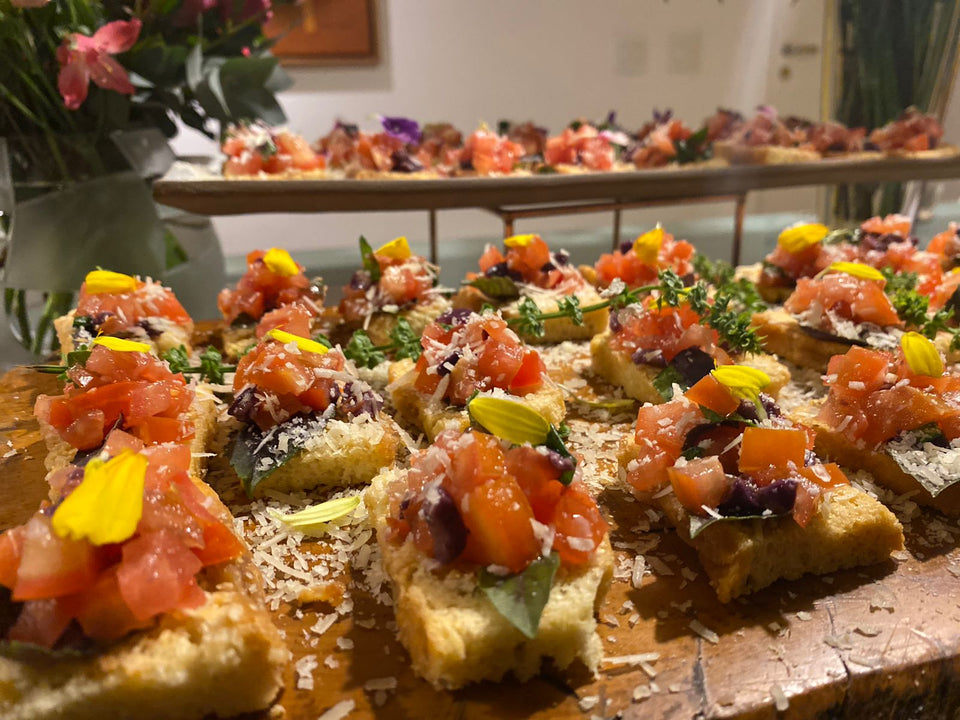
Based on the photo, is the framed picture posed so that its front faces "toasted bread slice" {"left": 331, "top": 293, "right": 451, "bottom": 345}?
yes

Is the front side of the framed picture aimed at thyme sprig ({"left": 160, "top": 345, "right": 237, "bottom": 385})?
yes

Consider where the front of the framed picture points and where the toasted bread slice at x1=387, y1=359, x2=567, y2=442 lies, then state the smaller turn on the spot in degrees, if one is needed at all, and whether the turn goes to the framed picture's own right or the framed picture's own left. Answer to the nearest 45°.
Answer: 0° — it already faces it

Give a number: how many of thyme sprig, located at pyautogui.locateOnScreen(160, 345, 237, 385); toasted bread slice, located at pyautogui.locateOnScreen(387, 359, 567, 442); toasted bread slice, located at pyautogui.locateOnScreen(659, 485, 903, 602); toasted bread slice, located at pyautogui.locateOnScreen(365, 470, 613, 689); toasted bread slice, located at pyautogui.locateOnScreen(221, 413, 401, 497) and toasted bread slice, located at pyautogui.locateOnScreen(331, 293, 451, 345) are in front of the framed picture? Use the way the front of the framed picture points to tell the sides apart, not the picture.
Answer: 6

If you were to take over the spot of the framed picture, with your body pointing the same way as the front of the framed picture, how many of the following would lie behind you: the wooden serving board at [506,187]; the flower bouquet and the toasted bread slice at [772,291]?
0

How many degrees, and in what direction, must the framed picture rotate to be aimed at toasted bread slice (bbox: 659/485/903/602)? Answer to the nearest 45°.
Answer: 0° — it already faces it

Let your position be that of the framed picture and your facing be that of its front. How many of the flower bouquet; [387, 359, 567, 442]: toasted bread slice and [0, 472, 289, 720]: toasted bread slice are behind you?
0

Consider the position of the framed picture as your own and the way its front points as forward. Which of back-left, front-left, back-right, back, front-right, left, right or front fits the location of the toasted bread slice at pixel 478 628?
front

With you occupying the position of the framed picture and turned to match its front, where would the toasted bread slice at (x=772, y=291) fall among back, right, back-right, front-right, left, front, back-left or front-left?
front-left

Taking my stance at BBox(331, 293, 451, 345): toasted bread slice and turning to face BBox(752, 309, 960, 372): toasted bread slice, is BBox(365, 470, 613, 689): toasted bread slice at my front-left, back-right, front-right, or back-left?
front-right

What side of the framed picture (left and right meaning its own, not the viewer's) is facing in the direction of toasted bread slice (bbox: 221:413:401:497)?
front

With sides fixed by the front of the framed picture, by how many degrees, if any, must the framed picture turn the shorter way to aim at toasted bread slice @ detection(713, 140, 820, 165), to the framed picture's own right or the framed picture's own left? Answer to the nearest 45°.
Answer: approximately 45° to the framed picture's own left

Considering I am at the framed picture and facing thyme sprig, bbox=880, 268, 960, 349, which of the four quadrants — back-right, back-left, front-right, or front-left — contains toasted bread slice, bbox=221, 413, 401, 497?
front-right

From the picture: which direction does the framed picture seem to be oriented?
toward the camera

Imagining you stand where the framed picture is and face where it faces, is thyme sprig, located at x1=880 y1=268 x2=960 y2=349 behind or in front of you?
in front

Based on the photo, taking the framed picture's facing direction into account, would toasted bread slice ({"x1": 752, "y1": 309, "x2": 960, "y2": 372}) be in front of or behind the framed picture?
in front
